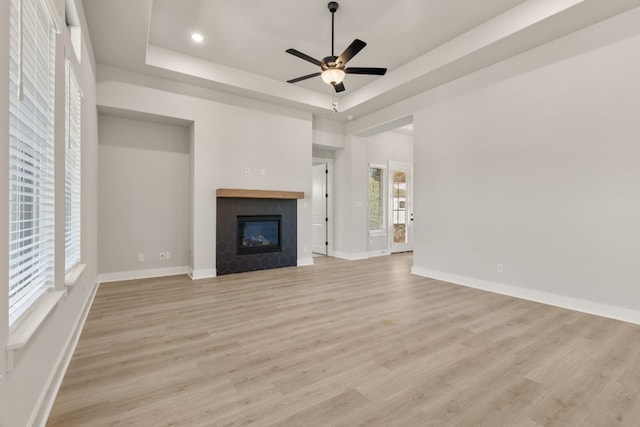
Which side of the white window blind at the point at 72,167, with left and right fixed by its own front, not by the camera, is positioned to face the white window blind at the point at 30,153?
right

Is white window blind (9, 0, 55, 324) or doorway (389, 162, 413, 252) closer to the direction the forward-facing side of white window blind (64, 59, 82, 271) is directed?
the doorway

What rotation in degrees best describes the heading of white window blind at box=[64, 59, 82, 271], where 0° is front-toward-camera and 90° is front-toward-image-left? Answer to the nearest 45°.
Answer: approximately 270°

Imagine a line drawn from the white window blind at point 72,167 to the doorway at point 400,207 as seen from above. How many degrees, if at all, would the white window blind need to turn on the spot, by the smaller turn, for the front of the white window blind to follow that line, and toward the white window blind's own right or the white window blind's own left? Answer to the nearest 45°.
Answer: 0° — it already faces it
